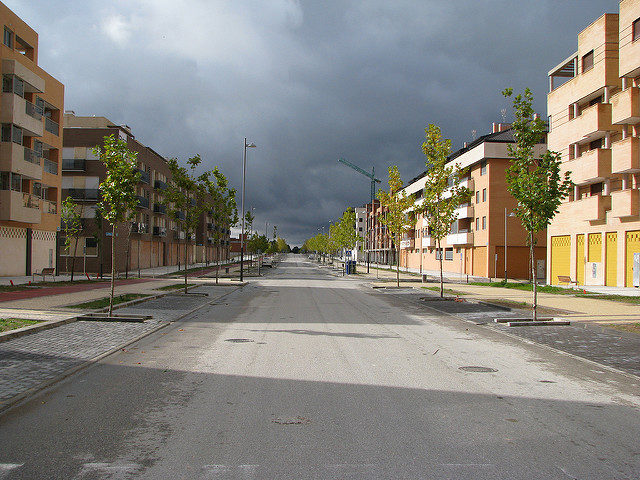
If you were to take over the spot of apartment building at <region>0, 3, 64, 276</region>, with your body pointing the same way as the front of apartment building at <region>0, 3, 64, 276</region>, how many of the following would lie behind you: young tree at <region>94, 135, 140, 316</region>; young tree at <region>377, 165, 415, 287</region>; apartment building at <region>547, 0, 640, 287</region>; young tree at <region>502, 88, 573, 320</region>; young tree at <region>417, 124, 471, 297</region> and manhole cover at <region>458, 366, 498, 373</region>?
0

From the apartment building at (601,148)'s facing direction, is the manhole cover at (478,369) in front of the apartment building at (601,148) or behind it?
in front

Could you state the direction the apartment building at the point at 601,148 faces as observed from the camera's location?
facing the viewer and to the left of the viewer

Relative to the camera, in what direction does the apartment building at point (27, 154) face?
facing the viewer and to the right of the viewer

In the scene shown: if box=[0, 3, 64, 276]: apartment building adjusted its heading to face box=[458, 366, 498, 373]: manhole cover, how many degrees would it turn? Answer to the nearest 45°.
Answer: approximately 45° to its right

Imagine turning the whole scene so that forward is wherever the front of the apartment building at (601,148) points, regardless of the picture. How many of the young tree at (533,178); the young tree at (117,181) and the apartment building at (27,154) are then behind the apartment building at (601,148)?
0

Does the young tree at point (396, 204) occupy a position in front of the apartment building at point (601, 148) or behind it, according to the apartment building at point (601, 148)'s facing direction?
in front

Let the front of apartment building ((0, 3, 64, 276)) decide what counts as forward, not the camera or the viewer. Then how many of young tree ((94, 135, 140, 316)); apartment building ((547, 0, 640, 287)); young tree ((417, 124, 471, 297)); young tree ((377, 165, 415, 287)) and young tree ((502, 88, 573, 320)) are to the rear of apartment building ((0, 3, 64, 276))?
0

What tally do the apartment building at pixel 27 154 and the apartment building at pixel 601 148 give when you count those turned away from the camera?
0

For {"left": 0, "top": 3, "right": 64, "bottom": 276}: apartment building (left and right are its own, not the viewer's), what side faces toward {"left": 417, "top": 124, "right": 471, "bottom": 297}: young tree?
front

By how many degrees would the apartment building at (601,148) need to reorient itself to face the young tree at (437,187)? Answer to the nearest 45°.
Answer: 0° — it already faces it

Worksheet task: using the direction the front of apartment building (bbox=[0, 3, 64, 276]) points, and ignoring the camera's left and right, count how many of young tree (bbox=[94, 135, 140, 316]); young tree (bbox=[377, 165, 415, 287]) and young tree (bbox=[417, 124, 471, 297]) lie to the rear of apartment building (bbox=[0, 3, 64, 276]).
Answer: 0

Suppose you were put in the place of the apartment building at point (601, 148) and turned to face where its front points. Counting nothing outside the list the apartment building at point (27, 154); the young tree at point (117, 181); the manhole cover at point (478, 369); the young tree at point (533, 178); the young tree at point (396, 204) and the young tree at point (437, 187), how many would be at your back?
0
